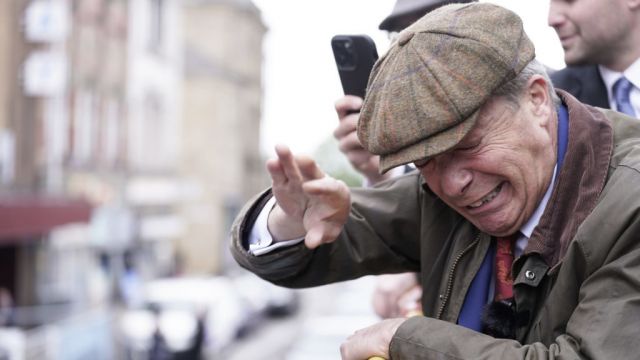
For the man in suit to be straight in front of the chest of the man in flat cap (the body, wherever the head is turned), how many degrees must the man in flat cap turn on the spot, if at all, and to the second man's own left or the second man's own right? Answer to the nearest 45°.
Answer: approximately 135° to the second man's own right

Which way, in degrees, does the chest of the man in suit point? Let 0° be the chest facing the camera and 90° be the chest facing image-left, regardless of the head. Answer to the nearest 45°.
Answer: approximately 45°

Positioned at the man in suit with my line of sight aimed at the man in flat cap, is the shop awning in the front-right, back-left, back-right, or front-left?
back-right

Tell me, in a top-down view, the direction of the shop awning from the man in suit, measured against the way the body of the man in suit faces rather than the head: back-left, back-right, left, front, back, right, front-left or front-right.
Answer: right

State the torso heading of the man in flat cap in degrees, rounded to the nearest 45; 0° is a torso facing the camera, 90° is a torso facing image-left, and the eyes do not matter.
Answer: approximately 45°

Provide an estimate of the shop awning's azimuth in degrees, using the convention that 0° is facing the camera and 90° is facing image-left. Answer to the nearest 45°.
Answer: approximately 315°

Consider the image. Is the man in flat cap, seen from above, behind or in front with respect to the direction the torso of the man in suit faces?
in front

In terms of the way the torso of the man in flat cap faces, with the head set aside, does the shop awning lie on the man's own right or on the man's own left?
on the man's own right

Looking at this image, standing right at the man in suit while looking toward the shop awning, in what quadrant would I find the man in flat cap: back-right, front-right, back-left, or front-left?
back-left
